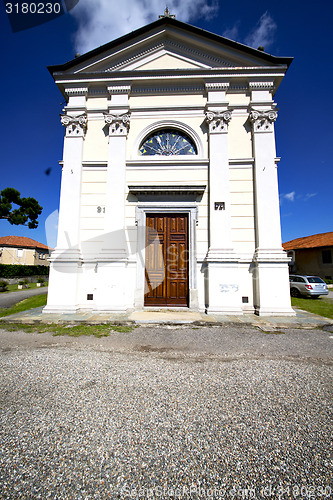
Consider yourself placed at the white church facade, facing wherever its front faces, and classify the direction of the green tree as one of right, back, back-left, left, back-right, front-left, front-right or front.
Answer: back-right

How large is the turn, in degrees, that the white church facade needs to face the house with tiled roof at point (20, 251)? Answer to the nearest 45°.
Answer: approximately 135° to its right

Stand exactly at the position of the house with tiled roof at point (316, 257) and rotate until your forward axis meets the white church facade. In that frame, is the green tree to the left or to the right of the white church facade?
right

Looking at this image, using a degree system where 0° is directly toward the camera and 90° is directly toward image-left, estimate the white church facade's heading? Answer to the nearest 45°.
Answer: approximately 0°

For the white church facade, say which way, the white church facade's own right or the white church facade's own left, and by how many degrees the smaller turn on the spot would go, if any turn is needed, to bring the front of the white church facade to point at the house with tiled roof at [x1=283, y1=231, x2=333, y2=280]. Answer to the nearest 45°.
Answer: approximately 135° to the white church facade's own left
